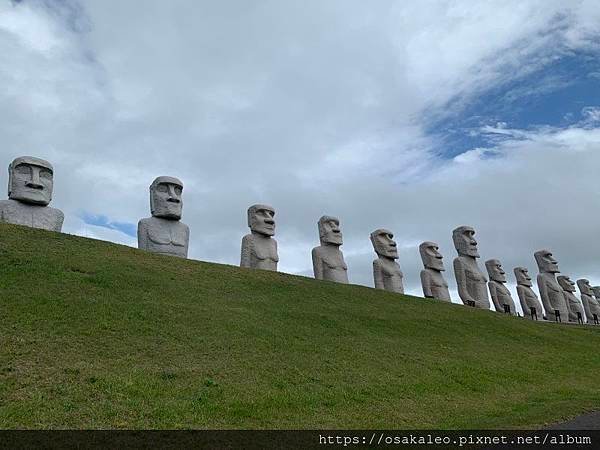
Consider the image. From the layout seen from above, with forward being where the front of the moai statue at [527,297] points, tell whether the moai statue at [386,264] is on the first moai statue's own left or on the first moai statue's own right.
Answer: on the first moai statue's own right

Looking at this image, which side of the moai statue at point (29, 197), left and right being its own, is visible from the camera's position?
front

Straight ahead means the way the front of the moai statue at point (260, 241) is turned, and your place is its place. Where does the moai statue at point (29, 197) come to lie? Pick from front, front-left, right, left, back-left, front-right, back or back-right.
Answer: right

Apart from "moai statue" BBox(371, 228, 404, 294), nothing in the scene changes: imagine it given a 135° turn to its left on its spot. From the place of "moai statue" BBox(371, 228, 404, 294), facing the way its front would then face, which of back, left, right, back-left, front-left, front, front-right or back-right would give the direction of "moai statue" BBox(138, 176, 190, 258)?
back-left

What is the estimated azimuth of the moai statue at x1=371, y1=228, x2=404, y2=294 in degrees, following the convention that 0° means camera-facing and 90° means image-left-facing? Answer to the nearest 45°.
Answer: approximately 315°

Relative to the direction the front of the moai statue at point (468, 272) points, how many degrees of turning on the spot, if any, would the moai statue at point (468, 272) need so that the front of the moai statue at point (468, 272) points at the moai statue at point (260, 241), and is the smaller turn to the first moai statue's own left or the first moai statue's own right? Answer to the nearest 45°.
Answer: approximately 90° to the first moai statue's own right

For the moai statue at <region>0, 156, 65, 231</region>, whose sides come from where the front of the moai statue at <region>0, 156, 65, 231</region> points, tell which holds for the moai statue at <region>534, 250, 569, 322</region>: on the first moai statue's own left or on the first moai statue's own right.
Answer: on the first moai statue's own left

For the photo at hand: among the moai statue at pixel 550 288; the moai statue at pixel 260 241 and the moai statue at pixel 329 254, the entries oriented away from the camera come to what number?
0

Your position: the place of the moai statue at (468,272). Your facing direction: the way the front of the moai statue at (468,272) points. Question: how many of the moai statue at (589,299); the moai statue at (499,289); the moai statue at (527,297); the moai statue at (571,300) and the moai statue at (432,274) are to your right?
1

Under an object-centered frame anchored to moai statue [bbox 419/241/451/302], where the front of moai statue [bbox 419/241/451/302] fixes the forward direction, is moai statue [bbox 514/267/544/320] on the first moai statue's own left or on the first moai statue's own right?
on the first moai statue's own left

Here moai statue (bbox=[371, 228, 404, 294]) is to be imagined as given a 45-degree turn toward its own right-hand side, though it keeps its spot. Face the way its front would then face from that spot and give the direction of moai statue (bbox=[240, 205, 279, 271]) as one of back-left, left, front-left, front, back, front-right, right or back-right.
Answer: front-right

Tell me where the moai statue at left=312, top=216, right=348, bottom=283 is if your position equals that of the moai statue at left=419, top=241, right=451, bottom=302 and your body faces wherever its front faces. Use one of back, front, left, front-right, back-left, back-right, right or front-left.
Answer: right

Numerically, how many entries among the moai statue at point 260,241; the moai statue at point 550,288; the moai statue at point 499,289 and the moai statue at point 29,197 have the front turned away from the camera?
0

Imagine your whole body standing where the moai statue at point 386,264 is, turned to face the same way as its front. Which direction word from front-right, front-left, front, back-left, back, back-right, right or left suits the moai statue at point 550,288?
left

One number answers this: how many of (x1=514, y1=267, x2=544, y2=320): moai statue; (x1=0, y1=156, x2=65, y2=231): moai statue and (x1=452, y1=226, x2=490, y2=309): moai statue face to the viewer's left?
0

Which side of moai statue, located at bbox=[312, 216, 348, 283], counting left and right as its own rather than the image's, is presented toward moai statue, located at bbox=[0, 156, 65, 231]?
right

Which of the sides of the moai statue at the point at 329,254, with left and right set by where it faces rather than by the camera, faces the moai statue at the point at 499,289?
left

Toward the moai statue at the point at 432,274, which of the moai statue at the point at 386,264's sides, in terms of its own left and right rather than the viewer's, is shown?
left

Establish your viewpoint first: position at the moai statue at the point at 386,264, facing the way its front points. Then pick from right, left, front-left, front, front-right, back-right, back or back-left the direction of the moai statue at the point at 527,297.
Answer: left
